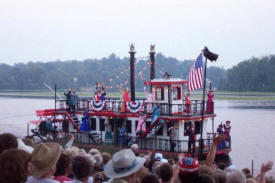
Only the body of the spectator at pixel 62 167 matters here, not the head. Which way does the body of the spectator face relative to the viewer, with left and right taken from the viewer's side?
facing away from the viewer

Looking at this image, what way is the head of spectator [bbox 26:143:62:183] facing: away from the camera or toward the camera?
away from the camera

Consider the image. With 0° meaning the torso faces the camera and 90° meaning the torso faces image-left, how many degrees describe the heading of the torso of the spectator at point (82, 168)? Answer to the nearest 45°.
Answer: approximately 180°

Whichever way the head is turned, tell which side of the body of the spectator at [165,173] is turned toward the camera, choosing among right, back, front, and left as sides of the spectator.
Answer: back

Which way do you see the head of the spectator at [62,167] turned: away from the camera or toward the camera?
away from the camera

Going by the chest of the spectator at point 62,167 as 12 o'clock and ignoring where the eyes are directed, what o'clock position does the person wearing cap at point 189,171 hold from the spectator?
The person wearing cap is roughly at 4 o'clock from the spectator.

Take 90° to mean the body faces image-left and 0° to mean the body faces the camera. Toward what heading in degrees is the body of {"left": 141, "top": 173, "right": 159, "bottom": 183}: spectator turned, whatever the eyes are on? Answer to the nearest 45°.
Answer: approximately 180°

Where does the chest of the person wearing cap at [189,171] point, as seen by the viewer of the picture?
away from the camera
